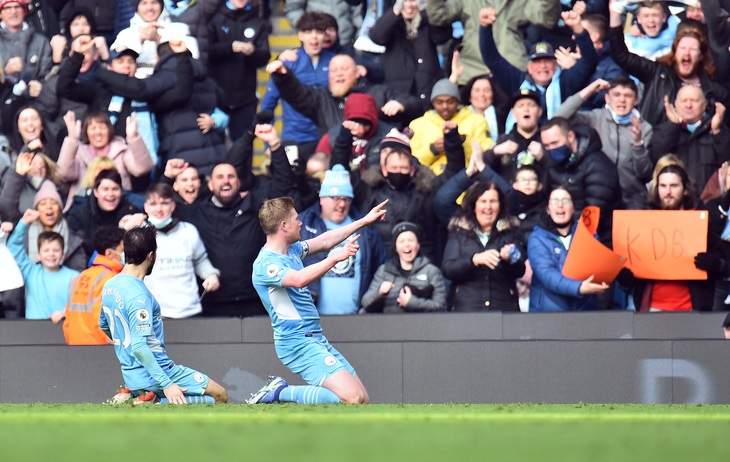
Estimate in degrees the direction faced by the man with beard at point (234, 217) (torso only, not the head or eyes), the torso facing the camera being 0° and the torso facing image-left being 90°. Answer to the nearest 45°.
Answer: approximately 0°

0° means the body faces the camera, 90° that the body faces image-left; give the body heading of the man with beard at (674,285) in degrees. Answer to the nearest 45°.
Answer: approximately 0°

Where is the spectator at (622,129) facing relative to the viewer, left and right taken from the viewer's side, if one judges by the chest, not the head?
facing the viewer

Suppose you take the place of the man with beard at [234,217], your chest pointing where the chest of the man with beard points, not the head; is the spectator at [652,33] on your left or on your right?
on your left

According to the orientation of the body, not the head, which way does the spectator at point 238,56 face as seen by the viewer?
toward the camera

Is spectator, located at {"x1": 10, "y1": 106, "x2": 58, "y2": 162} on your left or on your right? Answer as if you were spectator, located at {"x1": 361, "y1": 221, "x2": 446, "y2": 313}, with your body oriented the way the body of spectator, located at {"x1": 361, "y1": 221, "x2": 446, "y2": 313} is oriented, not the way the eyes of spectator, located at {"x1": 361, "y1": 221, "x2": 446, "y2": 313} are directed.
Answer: on your right

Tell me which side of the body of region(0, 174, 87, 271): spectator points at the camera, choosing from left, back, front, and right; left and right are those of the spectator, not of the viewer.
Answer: front

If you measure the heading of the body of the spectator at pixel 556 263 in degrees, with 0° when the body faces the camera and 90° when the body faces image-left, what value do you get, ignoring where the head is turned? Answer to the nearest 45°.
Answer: approximately 315°
